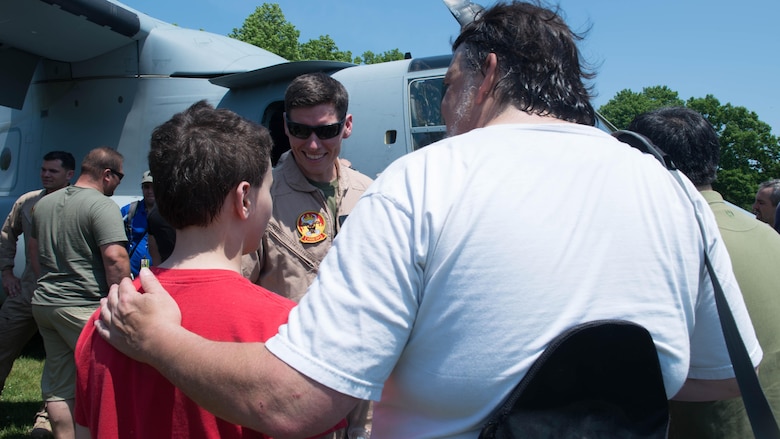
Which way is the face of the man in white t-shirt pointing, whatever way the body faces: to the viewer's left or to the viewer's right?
to the viewer's left

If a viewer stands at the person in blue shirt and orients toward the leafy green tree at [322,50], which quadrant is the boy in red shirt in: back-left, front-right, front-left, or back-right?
back-right

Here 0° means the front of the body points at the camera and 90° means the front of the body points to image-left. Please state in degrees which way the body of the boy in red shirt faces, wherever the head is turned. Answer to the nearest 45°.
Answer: approximately 225°

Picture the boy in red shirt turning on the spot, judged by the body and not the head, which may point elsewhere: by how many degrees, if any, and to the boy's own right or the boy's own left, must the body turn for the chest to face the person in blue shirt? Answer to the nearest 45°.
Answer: approximately 45° to the boy's own left

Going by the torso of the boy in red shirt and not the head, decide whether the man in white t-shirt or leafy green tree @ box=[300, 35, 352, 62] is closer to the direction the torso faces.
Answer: the leafy green tree

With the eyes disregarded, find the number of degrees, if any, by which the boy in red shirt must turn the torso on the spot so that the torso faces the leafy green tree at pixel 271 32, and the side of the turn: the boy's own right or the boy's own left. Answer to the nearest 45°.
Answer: approximately 45° to the boy's own left

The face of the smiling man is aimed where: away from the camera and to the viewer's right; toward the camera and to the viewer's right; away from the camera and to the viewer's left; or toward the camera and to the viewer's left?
toward the camera and to the viewer's left

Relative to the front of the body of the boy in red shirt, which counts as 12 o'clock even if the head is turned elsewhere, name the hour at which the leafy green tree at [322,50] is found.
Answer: The leafy green tree is roughly at 11 o'clock from the boy in red shirt.

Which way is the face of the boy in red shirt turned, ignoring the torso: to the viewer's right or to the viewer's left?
to the viewer's right

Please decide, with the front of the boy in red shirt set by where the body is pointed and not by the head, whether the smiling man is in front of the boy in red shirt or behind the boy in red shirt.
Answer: in front

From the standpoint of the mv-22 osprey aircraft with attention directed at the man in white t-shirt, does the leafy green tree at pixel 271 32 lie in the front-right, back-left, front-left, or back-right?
back-left

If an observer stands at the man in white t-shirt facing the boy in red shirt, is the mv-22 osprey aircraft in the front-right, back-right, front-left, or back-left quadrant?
front-right
